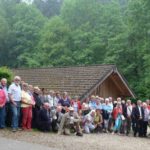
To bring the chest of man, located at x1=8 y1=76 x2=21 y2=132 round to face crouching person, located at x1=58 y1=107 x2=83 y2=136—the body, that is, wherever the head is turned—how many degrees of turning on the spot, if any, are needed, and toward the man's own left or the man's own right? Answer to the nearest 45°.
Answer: approximately 90° to the man's own left

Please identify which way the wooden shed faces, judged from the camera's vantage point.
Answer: facing the viewer and to the right of the viewer

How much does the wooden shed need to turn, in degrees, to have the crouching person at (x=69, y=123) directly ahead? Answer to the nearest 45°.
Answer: approximately 45° to its right

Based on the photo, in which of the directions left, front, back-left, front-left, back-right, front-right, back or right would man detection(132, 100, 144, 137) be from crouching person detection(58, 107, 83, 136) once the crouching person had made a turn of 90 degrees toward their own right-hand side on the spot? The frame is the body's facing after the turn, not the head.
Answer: back-right

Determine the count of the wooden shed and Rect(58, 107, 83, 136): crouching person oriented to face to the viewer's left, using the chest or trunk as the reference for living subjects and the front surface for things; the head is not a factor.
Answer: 0

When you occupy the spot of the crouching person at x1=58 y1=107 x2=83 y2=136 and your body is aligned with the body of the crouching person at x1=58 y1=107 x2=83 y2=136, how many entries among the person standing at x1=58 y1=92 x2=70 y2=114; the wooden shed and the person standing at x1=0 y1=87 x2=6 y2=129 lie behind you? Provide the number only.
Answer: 2

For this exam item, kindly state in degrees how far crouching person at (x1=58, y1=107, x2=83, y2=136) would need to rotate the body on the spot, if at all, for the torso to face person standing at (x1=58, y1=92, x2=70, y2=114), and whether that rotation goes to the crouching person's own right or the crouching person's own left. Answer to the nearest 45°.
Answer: approximately 180°

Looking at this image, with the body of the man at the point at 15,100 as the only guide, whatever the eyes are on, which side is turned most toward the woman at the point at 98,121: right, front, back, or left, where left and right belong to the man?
left
